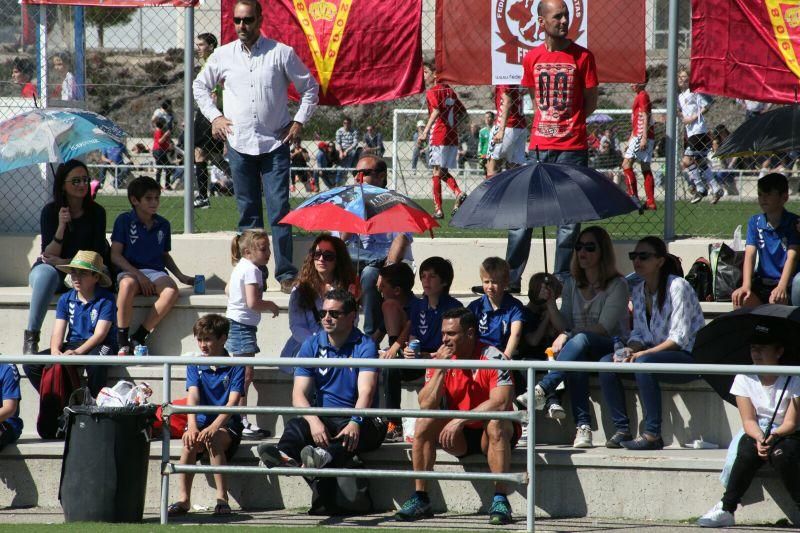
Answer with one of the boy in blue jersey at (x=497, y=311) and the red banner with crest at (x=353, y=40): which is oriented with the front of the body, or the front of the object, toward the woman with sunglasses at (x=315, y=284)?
the red banner with crest

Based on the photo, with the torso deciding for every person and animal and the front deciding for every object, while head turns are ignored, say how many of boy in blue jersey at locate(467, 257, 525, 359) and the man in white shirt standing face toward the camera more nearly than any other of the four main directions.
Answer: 2

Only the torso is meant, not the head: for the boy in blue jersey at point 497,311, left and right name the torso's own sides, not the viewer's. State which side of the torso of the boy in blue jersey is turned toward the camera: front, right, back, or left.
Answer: front

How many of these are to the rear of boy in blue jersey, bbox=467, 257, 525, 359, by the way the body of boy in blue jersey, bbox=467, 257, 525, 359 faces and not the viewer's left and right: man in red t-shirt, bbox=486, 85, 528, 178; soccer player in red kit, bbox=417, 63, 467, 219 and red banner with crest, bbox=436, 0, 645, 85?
3

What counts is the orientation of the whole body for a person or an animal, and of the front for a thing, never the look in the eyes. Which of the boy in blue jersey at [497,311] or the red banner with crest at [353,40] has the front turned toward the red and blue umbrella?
the red banner with crest

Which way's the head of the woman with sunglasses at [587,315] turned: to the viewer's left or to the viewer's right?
to the viewer's left

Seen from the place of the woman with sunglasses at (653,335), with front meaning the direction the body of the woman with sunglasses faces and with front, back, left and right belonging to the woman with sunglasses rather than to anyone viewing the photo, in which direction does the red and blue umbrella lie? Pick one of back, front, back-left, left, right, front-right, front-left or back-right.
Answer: front-right

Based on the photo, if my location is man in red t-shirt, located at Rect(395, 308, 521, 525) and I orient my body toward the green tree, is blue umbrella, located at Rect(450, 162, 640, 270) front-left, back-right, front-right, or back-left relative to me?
front-right

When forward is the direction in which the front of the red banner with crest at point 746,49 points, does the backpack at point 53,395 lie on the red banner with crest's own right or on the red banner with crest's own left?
on the red banner with crest's own right

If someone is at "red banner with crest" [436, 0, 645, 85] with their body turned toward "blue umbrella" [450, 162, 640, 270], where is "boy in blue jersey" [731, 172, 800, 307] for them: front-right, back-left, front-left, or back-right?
front-left

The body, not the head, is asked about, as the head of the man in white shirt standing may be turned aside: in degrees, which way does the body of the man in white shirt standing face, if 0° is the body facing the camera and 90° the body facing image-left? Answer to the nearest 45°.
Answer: approximately 0°

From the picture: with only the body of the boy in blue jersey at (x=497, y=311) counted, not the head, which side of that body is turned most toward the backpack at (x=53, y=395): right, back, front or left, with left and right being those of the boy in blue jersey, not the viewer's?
right

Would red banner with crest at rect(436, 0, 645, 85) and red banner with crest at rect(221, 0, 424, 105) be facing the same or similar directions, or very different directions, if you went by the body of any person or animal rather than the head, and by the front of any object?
same or similar directions

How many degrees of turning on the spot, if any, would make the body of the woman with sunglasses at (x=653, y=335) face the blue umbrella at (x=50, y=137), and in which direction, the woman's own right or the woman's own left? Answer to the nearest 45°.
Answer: approximately 45° to the woman's own right

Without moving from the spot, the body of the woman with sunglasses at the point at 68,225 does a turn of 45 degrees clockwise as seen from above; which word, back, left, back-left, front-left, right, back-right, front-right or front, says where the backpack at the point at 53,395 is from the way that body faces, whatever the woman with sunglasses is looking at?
front-left

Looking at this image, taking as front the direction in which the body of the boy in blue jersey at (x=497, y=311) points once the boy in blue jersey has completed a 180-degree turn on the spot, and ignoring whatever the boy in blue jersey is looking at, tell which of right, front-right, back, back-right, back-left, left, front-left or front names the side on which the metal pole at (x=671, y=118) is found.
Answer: front-right

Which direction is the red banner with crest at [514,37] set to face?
toward the camera

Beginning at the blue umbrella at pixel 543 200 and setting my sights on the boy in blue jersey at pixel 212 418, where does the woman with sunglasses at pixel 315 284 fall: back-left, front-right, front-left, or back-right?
front-right

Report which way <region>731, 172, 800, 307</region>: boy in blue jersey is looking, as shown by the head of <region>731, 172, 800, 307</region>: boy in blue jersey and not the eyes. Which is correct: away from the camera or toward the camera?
toward the camera
